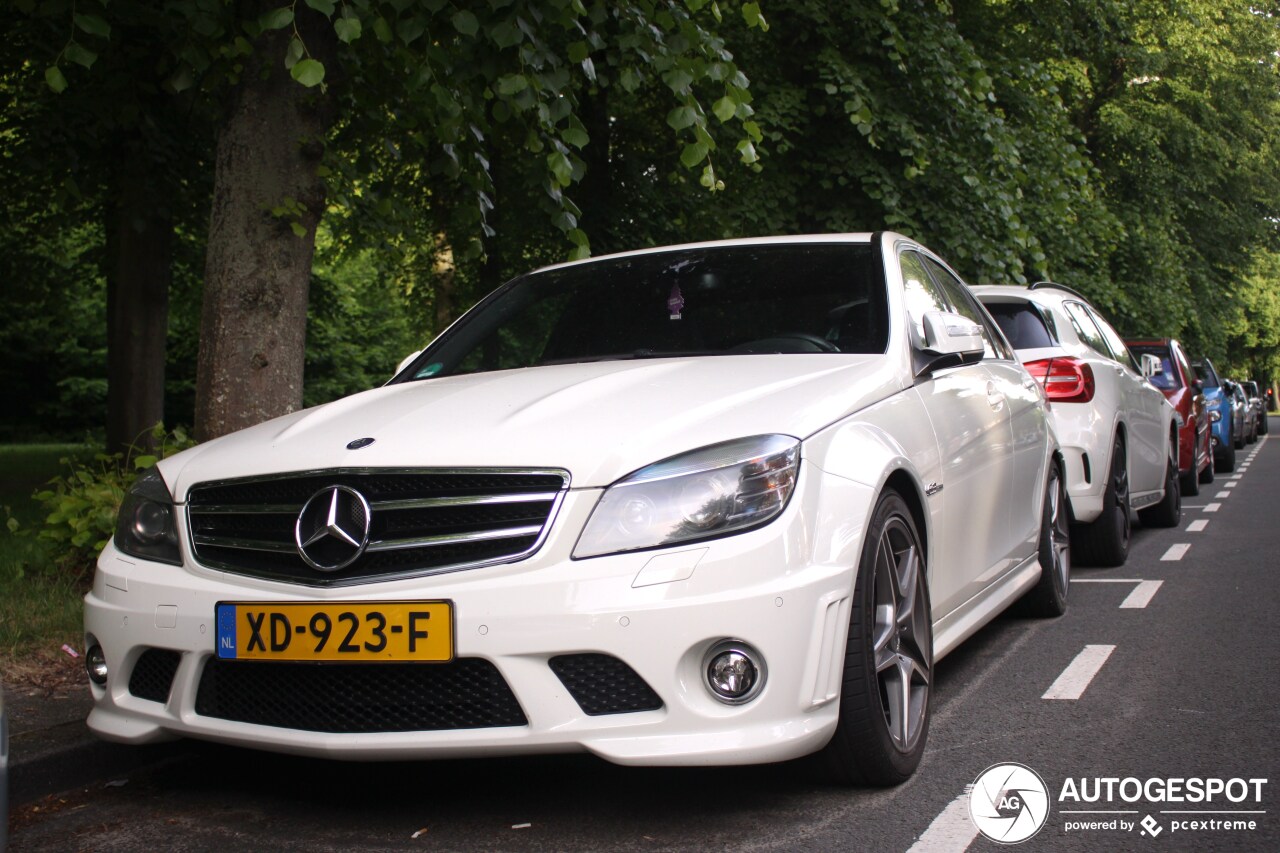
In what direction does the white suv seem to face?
away from the camera

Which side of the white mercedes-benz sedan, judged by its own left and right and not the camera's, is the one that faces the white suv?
back

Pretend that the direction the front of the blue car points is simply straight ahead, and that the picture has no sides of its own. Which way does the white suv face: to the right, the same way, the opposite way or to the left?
the opposite way

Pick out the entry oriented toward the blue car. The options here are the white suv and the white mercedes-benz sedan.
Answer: the white suv

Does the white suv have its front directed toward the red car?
yes

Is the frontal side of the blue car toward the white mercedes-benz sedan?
yes
